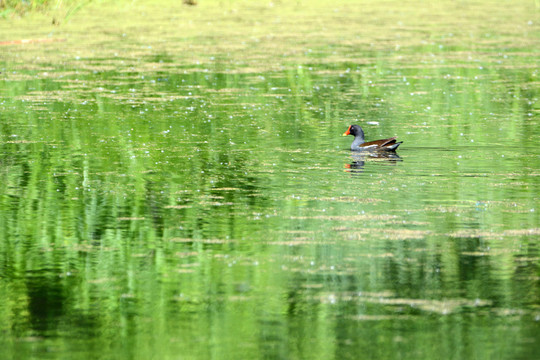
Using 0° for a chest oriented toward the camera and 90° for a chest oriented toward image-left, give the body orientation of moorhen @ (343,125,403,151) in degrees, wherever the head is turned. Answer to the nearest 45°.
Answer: approximately 90°
